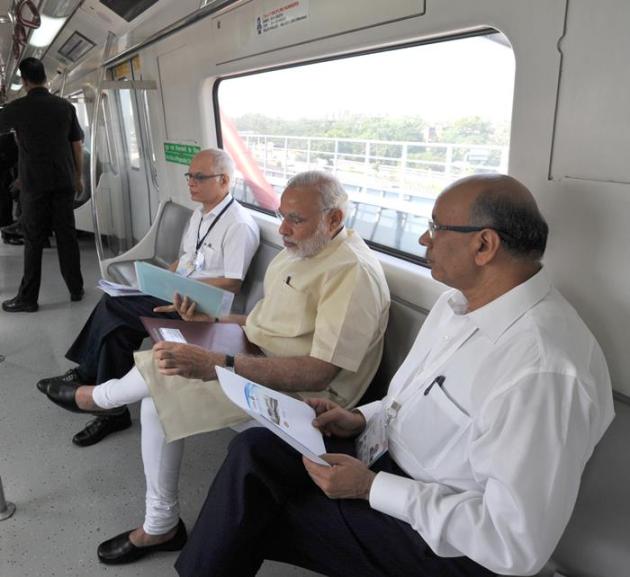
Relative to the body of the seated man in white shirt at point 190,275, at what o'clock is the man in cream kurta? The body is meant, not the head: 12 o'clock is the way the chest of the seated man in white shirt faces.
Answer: The man in cream kurta is roughly at 10 o'clock from the seated man in white shirt.

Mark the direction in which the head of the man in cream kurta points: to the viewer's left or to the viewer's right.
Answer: to the viewer's left

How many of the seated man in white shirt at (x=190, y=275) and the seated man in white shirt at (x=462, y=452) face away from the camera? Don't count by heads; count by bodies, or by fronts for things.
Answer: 0

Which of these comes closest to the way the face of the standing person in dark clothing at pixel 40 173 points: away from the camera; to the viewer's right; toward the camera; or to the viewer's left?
away from the camera

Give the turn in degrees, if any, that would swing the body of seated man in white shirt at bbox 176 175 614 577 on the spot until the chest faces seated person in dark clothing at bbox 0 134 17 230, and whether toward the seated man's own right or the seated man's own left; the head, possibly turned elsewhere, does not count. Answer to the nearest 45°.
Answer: approximately 45° to the seated man's own right

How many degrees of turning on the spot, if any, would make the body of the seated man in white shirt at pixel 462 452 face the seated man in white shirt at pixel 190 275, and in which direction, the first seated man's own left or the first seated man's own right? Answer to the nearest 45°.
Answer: approximately 45° to the first seated man's own right

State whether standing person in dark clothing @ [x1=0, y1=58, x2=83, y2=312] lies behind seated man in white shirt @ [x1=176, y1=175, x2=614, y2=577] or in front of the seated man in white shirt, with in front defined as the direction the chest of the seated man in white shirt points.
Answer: in front

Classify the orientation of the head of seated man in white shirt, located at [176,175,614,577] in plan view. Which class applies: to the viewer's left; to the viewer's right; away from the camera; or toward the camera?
to the viewer's left

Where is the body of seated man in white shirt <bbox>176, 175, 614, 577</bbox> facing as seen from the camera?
to the viewer's left
